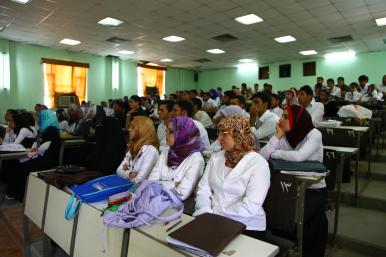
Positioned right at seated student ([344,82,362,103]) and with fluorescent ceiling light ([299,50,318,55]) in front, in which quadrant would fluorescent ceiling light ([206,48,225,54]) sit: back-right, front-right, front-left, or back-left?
front-left

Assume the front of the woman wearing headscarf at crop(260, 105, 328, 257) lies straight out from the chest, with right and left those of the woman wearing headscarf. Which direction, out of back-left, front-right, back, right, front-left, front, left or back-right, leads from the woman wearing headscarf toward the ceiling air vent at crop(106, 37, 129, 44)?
front-right

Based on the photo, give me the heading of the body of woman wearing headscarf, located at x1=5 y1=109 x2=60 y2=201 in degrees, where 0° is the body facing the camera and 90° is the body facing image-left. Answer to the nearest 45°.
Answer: approximately 90°

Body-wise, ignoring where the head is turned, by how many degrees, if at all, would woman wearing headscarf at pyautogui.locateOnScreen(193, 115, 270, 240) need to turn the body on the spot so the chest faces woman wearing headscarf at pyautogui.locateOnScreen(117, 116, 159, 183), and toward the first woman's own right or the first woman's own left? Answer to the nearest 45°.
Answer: approximately 90° to the first woman's own right

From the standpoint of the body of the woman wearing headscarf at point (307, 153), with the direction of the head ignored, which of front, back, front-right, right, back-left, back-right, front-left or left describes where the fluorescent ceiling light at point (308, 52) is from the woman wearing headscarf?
right

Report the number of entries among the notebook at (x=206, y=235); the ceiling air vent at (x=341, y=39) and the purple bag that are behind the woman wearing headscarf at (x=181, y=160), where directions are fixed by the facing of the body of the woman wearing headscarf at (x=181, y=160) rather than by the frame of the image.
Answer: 1

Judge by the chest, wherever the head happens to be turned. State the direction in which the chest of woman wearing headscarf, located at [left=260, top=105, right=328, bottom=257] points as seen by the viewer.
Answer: to the viewer's left

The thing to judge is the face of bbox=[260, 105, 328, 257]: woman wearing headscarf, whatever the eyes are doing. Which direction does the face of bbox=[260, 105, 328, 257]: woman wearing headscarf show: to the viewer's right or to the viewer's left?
to the viewer's left

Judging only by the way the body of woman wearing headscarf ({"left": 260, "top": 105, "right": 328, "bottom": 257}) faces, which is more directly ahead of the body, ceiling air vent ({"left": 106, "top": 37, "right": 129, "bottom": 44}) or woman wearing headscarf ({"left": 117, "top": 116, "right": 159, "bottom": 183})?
the woman wearing headscarf

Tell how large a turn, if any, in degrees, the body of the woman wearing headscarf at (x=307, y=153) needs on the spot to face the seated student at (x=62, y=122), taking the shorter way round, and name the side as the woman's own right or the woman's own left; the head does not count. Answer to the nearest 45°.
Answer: approximately 45° to the woman's own right

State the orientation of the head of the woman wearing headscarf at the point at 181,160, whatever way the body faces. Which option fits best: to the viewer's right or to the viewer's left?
to the viewer's left

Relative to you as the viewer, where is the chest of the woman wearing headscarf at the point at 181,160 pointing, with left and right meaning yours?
facing the viewer and to the left of the viewer

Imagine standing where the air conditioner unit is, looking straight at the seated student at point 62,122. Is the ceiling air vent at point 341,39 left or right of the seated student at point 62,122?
left

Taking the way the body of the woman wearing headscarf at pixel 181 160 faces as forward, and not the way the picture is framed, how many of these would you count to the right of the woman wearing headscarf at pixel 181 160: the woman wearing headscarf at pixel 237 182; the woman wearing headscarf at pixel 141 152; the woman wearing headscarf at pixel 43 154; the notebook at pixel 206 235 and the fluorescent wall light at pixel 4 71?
3

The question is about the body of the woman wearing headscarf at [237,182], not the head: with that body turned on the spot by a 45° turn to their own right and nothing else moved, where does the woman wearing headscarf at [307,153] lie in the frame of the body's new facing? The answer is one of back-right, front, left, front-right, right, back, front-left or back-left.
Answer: back-right

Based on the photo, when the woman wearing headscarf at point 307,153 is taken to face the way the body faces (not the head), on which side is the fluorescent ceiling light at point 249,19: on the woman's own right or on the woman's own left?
on the woman's own right

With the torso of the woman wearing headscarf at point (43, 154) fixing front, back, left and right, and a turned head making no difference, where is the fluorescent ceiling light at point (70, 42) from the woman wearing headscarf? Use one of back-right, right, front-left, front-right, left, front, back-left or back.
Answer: right
